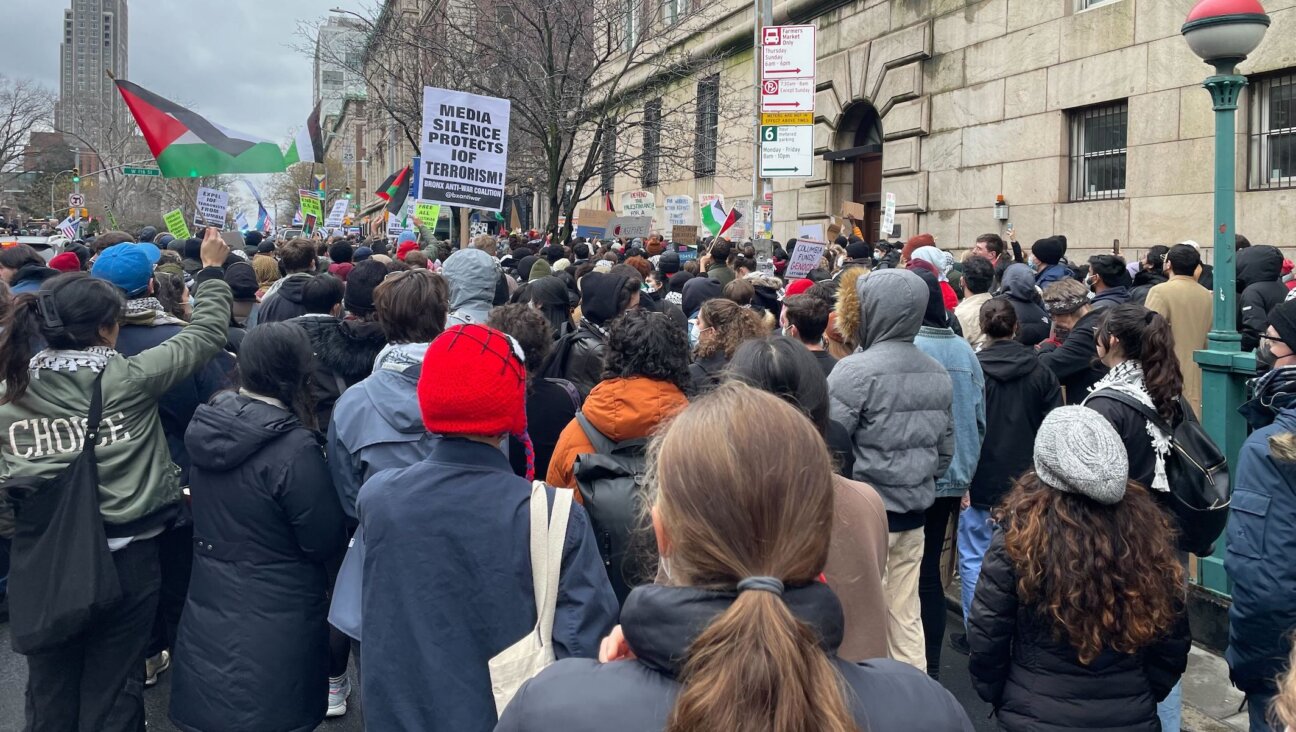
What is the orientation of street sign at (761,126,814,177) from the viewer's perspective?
toward the camera

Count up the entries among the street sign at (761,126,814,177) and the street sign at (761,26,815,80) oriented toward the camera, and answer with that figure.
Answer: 2

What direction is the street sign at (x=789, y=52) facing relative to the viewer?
toward the camera

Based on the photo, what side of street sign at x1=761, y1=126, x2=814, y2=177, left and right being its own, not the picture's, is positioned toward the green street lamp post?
front
